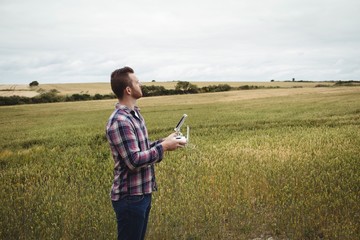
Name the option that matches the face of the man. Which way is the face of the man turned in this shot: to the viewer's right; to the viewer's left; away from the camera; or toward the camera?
to the viewer's right

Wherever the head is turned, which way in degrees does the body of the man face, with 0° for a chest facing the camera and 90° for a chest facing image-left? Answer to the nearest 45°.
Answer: approximately 270°
